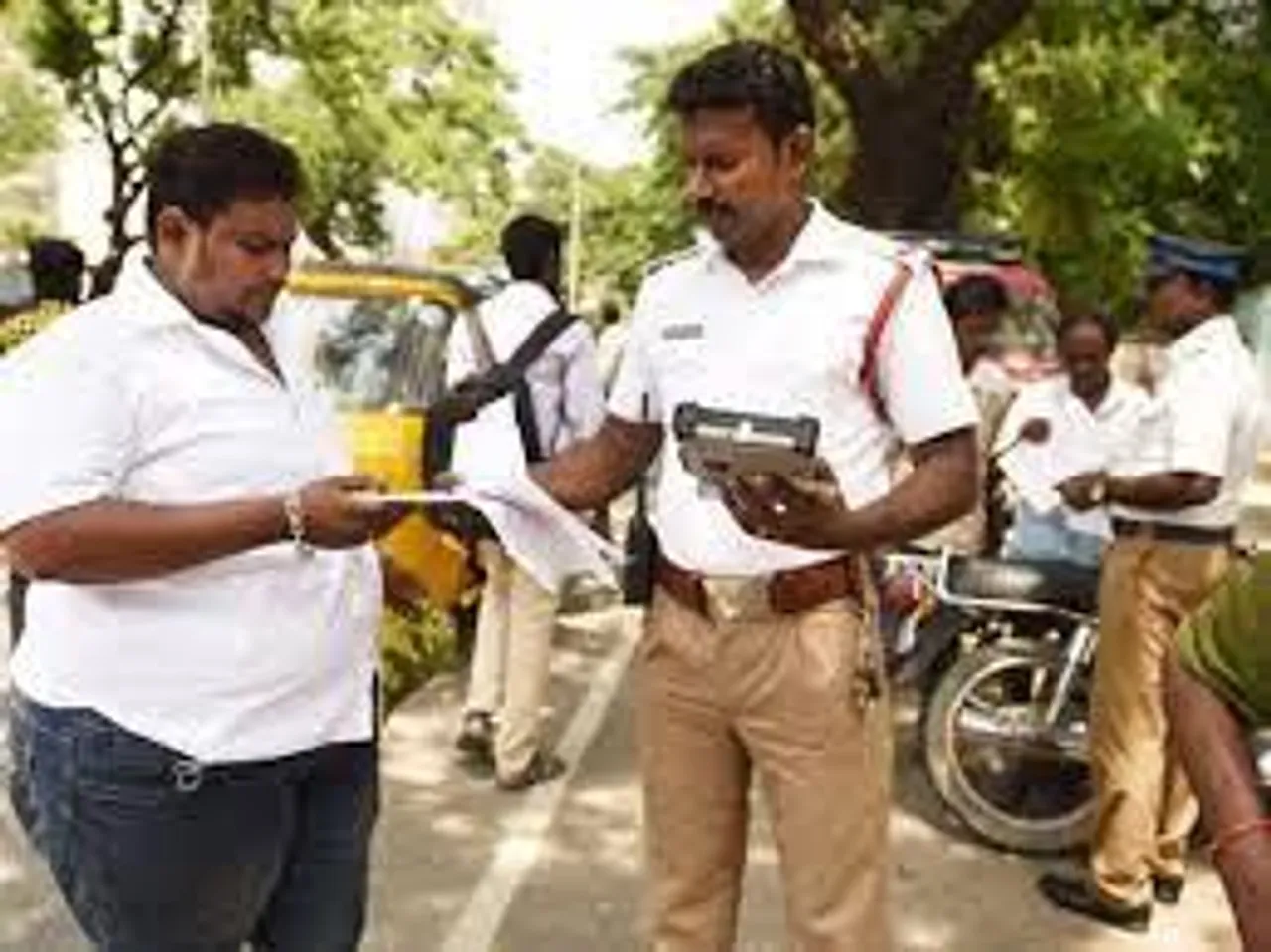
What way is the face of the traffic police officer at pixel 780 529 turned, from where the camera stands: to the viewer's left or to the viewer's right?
to the viewer's left

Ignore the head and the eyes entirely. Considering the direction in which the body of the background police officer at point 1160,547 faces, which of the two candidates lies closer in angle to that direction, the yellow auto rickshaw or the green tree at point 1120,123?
the yellow auto rickshaw

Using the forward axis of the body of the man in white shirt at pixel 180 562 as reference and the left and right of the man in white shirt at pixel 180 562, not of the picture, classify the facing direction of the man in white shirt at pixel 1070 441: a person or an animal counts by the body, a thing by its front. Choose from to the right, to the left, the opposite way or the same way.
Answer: to the right

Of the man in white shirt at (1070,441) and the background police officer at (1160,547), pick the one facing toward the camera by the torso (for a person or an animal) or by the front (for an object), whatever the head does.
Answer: the man in white shirt

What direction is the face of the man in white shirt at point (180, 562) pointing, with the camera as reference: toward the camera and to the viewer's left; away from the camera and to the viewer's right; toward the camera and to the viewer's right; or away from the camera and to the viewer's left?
toward the camera and to the viewer's right

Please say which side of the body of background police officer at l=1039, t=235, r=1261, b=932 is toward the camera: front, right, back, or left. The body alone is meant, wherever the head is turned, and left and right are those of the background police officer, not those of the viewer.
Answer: left

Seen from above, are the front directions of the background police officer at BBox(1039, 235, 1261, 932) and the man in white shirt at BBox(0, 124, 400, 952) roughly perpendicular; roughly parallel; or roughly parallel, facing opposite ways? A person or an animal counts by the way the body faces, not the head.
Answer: roughly parallel, facing opposite ways

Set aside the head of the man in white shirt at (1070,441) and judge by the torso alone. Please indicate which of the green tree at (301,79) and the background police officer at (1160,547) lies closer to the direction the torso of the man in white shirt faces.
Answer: the background police officer

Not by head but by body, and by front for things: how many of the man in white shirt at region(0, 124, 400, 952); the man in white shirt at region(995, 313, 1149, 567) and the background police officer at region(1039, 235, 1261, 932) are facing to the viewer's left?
1

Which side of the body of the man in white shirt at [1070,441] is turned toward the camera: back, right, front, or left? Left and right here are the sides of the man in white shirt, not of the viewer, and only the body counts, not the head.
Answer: front

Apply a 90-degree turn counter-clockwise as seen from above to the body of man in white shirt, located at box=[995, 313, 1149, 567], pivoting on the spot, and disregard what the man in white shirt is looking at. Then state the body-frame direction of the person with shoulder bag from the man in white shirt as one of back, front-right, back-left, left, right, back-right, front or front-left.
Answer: back

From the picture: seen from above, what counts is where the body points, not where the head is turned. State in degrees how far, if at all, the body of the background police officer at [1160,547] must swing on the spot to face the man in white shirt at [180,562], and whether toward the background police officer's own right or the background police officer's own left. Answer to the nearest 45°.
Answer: approximately 45° to the background police officer's own left

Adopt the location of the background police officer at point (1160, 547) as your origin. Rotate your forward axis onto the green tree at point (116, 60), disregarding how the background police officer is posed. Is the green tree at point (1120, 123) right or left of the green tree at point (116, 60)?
right

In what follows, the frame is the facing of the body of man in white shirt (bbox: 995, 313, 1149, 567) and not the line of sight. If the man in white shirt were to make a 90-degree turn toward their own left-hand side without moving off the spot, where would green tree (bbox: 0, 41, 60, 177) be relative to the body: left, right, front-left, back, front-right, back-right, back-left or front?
back-left
